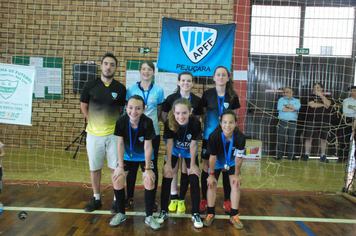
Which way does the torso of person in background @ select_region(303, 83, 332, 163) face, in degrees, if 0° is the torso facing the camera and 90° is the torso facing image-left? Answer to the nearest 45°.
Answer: approximately 0°

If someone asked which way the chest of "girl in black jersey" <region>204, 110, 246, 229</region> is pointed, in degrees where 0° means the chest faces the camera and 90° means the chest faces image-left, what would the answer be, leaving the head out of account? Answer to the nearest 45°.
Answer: approximately 0°

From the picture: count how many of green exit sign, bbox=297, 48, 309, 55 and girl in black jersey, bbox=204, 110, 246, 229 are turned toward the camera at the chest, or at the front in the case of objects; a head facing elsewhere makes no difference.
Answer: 2

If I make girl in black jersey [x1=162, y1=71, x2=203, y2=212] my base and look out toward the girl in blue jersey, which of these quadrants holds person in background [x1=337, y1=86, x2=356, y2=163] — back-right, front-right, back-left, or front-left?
back-right
